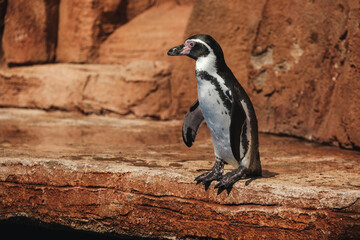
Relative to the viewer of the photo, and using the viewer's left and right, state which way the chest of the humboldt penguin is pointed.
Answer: facing the viewer and to the left of the viewer
